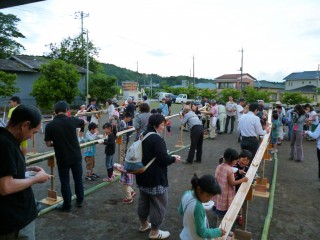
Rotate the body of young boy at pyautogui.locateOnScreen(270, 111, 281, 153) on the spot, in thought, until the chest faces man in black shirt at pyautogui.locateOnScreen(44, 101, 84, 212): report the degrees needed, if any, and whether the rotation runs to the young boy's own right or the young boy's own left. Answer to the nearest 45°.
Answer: approximately 45° to the young boy's own left

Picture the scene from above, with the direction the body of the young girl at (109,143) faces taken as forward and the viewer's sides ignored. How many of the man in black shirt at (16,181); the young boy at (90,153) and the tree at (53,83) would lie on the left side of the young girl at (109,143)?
1

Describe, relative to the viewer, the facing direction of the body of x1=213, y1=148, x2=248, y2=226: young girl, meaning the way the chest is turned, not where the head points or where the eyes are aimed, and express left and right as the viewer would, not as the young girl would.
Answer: facing away from the viewer and to the right of the viewer

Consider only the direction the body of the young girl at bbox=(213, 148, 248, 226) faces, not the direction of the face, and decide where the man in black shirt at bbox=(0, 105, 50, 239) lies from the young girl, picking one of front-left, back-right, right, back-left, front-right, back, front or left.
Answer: back

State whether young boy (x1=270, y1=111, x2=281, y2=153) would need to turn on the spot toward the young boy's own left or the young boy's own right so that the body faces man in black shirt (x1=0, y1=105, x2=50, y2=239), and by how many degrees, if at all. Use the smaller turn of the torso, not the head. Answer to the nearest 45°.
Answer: approximately 90° to the young boy's own left

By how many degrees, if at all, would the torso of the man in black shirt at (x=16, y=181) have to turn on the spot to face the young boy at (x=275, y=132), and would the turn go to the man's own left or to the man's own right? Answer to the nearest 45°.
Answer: approximately 45° to the man's own left

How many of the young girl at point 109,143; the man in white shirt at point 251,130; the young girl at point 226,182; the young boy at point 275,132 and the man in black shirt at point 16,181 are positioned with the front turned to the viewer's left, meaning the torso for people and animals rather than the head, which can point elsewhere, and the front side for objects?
2

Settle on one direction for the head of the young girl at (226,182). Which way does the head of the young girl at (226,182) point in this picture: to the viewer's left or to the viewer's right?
to the viewer's right

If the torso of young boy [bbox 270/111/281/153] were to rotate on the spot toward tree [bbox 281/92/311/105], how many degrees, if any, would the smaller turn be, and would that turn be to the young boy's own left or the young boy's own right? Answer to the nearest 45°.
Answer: approximately 90° to the young boy's own right

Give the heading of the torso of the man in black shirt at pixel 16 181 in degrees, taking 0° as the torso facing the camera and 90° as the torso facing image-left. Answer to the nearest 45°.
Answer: approximately 270°

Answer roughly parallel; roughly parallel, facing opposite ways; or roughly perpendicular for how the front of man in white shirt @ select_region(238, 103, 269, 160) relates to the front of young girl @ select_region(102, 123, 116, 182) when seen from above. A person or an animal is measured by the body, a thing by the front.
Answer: roughly parallel, facing opposite ways

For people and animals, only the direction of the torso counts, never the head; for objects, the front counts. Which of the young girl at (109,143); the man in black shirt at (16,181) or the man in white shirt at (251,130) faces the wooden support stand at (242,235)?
the man in black shirt

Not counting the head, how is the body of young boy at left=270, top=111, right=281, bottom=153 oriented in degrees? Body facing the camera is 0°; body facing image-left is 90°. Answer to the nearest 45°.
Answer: approximately 90°
